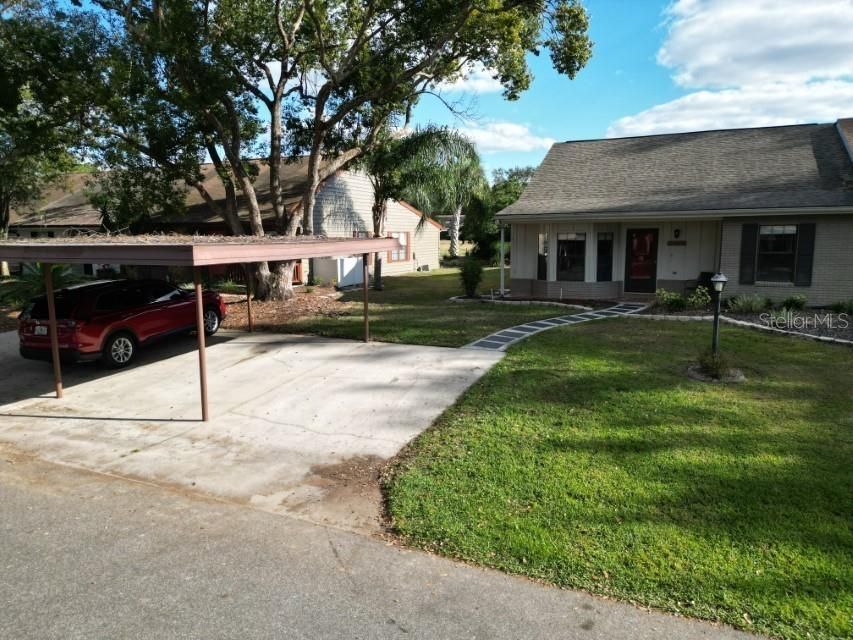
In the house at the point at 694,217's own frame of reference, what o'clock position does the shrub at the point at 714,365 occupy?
The shrub is roughly at 12 o'clock from the house.

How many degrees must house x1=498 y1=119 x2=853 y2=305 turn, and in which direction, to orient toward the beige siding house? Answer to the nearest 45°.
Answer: approximately 90° to its right

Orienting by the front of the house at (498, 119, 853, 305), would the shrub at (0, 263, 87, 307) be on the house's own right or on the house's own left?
on the house's own right

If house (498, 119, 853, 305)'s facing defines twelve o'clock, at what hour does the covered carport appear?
The covered carport is roughly at 1 o'clock from the house.

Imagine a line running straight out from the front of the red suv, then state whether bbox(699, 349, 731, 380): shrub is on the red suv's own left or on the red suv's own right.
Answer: on the red suv's own right

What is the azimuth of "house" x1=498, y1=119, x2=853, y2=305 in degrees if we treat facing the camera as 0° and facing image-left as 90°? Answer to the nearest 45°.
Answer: approximately 0°

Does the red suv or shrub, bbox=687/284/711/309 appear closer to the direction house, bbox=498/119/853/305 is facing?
the shrub

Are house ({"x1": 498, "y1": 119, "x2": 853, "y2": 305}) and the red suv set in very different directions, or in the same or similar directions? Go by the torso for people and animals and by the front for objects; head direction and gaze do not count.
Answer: very different directions

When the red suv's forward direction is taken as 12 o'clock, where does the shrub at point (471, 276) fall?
The shrub is roughly at 1 o'clock from the red suv.

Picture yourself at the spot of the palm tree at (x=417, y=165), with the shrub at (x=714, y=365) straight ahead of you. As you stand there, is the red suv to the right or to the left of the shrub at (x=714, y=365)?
right

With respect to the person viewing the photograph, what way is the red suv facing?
facing away from the viewer and to the right of the viewer

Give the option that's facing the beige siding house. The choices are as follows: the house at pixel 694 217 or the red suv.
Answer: the red suv

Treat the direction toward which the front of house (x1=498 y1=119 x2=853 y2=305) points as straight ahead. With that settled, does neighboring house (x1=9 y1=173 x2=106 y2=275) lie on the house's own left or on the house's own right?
on the house's own right

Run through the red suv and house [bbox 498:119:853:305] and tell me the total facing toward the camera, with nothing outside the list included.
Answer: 1
